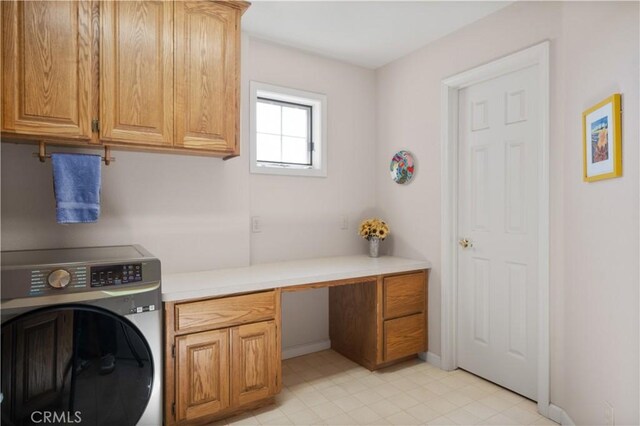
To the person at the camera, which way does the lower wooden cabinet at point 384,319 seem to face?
facing the viewer and to the right of the viewer

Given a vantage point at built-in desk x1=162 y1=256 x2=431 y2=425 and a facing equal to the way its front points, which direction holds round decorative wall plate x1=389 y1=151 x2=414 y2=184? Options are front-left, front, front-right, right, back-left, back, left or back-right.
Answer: left

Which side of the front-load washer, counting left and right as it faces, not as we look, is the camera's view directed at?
front

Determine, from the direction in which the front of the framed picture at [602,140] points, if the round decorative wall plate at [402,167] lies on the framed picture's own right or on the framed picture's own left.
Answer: on the framed picture's own right

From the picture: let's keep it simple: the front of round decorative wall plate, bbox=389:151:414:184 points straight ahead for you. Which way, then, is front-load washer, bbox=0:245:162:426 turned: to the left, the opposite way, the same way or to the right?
to the left

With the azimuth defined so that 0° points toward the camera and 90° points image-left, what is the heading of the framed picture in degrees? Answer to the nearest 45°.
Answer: approximately 45°

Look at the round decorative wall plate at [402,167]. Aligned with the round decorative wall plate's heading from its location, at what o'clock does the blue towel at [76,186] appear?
The blue towel is roughly at 12 o'clock from the round decorative wall plate.

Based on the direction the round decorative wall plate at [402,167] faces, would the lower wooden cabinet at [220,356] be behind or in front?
in front

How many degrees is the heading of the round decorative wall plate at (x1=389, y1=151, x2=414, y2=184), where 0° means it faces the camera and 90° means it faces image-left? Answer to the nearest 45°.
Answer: approximately 45°

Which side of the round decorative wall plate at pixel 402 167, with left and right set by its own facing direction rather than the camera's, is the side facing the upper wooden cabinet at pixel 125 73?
front

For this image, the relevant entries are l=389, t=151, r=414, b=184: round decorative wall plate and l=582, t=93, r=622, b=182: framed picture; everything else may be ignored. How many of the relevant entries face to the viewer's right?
0

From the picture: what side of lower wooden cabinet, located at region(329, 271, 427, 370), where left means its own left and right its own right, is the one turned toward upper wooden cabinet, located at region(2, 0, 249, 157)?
right

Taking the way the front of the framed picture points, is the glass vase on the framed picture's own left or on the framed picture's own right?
on the framed picture's own right

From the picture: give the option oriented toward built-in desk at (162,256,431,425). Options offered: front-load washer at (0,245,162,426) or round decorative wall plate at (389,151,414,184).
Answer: the round decorative wall plate

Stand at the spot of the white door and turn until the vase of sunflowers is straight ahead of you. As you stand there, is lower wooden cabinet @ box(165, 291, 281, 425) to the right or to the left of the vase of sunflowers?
left
